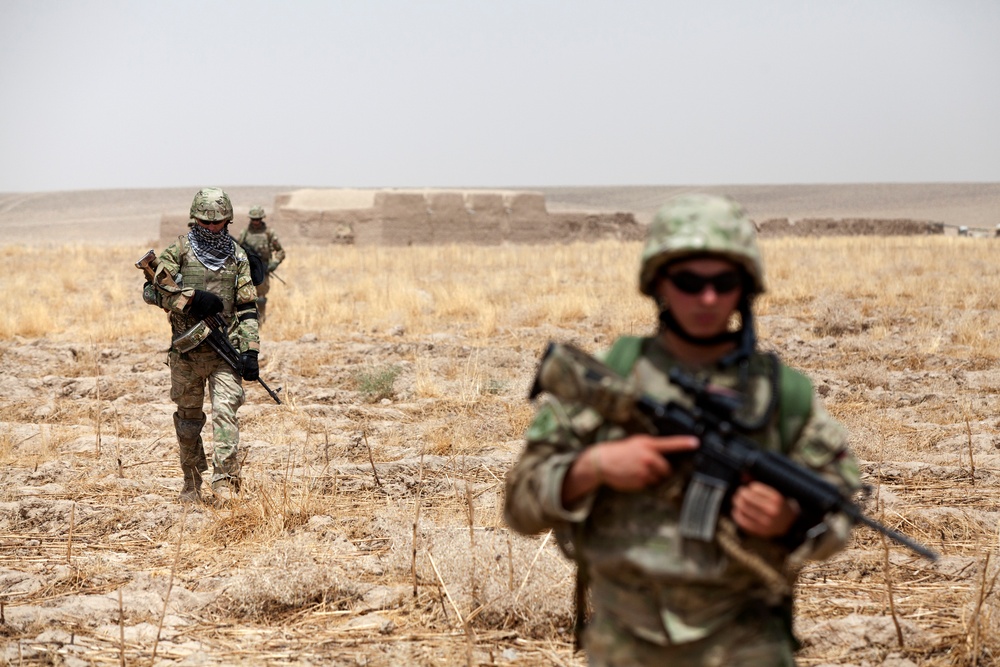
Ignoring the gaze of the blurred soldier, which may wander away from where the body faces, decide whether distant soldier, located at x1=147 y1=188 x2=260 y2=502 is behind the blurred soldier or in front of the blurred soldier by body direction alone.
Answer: behind

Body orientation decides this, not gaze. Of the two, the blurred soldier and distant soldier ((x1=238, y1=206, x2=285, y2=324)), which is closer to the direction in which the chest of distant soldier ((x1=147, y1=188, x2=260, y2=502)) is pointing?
the blurred soldier

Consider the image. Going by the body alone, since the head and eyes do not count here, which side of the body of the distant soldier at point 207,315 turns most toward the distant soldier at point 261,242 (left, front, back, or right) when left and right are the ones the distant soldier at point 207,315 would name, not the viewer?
back

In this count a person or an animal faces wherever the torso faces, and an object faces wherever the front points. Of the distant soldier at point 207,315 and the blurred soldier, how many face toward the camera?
2

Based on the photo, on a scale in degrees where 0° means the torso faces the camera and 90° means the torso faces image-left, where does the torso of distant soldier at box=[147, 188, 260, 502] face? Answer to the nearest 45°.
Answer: approximately 0°

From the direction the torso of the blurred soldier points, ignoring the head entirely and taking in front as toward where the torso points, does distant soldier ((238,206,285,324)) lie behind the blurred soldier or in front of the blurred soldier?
behind

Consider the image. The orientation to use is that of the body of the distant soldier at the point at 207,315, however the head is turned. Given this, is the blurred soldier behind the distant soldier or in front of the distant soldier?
in front

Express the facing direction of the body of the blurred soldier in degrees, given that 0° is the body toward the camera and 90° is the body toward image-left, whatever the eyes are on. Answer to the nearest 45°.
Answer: approximately 0°
